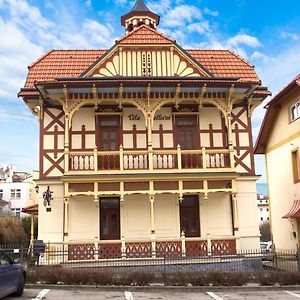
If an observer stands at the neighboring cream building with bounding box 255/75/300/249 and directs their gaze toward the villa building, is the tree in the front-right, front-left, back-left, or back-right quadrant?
front-right

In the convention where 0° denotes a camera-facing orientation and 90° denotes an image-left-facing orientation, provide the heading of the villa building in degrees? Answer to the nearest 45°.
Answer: approximately 0°

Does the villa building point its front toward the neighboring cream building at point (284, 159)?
no

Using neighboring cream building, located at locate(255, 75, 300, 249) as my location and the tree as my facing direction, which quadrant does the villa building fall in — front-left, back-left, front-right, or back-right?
front-left

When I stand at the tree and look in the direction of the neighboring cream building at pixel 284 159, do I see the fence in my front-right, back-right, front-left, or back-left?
front-right

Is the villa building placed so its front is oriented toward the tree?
no
